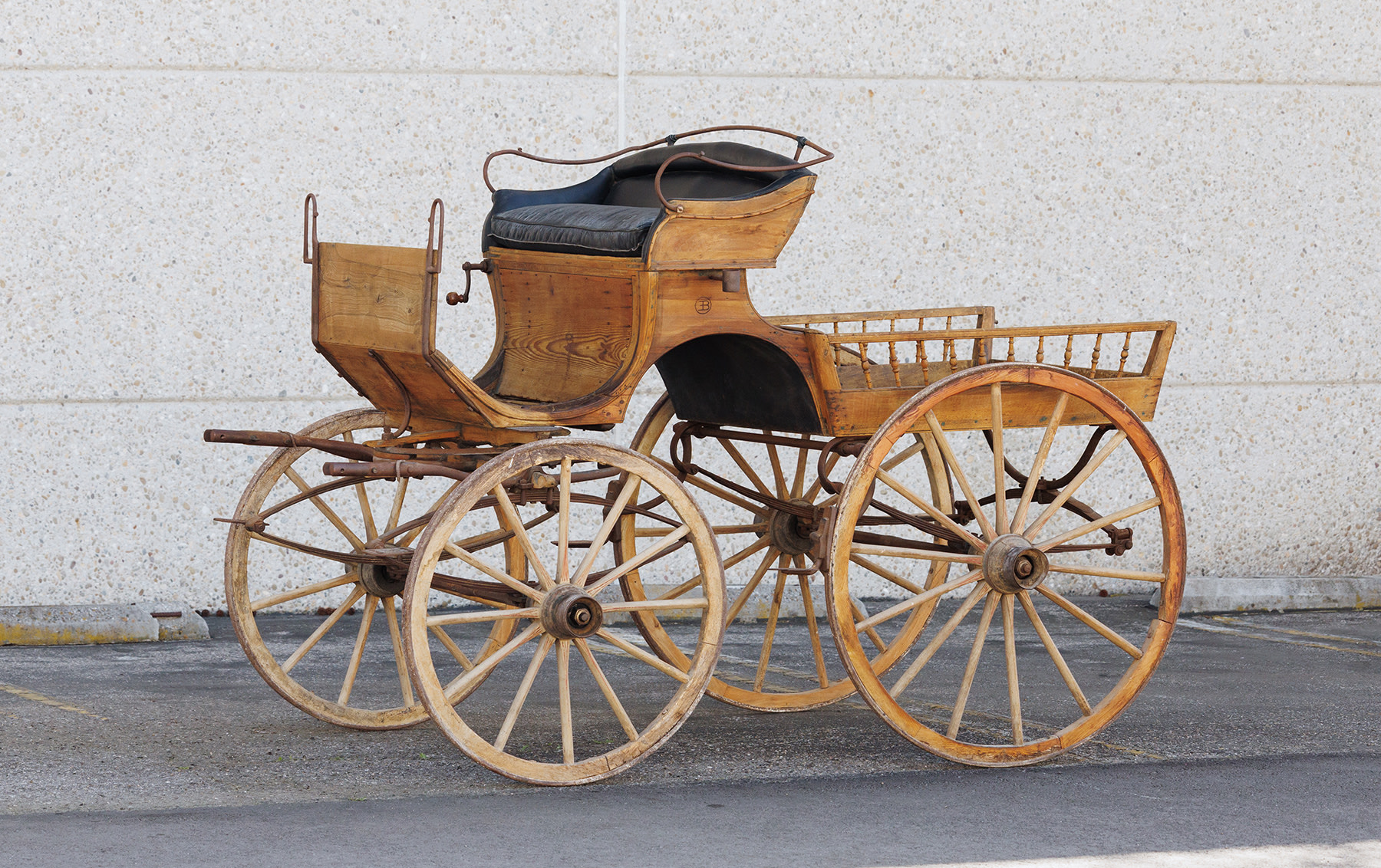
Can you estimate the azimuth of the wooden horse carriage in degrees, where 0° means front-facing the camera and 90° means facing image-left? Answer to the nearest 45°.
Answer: approximately 45°
